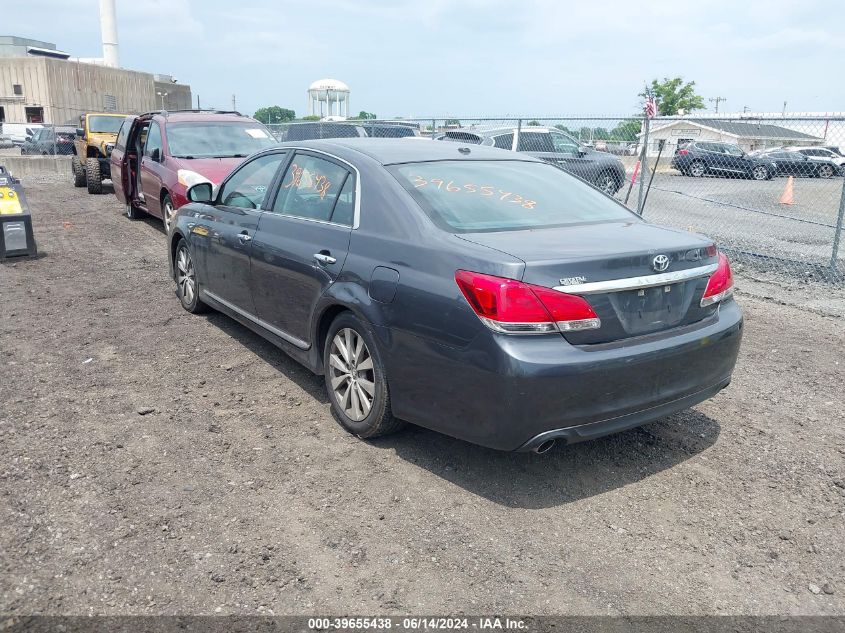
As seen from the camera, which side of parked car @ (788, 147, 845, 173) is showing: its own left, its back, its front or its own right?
right

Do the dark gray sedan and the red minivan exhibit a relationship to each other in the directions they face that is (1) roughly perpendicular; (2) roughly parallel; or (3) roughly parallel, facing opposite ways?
roughly parallel, facing opposite ways

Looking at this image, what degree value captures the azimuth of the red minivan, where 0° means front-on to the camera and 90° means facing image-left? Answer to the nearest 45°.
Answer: approximately 315°

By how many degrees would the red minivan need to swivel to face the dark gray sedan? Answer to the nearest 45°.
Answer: approximately 45° to its right

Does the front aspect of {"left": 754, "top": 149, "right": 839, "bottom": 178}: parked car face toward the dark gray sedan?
no

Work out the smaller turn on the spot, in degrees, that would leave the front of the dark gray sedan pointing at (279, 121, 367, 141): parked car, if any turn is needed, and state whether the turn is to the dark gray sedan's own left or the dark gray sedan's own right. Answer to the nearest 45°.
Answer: approximately 45° to the dark gray sedan's own right

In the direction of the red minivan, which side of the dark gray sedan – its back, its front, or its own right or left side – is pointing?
front

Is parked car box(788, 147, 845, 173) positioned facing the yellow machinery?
no

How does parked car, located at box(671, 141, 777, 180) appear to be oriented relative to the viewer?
to the viewer's right

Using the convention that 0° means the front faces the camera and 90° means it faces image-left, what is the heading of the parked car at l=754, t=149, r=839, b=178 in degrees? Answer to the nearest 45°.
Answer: approximately 270°

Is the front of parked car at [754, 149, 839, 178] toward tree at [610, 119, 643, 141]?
no

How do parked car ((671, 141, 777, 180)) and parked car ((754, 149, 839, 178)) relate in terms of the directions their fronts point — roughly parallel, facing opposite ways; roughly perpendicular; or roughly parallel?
roughly parallel
